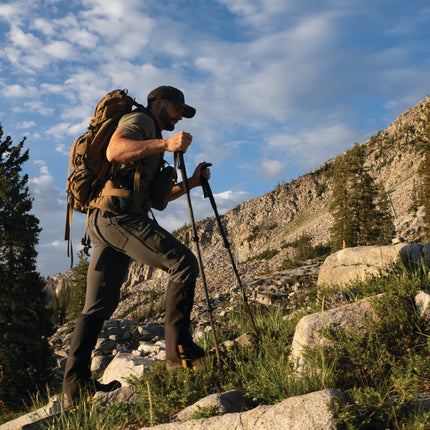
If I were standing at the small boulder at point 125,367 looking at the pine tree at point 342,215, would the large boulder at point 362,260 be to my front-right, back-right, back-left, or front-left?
front-right

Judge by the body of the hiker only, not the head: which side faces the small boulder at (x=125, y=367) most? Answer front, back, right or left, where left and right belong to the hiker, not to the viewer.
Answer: left

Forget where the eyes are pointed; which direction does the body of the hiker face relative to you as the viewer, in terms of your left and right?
facing to the right of the viewer

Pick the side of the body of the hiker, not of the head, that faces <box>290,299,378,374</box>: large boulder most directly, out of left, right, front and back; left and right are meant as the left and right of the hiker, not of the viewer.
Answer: front

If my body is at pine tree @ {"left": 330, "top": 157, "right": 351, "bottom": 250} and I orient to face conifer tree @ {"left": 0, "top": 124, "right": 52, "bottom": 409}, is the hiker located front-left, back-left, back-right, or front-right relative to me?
front-left

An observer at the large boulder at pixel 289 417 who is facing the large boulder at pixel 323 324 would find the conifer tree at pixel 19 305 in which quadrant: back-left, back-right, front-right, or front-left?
front-left

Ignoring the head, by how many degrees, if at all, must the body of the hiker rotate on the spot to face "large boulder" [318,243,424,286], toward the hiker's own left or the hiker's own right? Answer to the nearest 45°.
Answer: approximately 45° to the hiker's own left

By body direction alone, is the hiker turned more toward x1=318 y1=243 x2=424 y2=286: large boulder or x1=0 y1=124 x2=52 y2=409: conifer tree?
the large boulder
